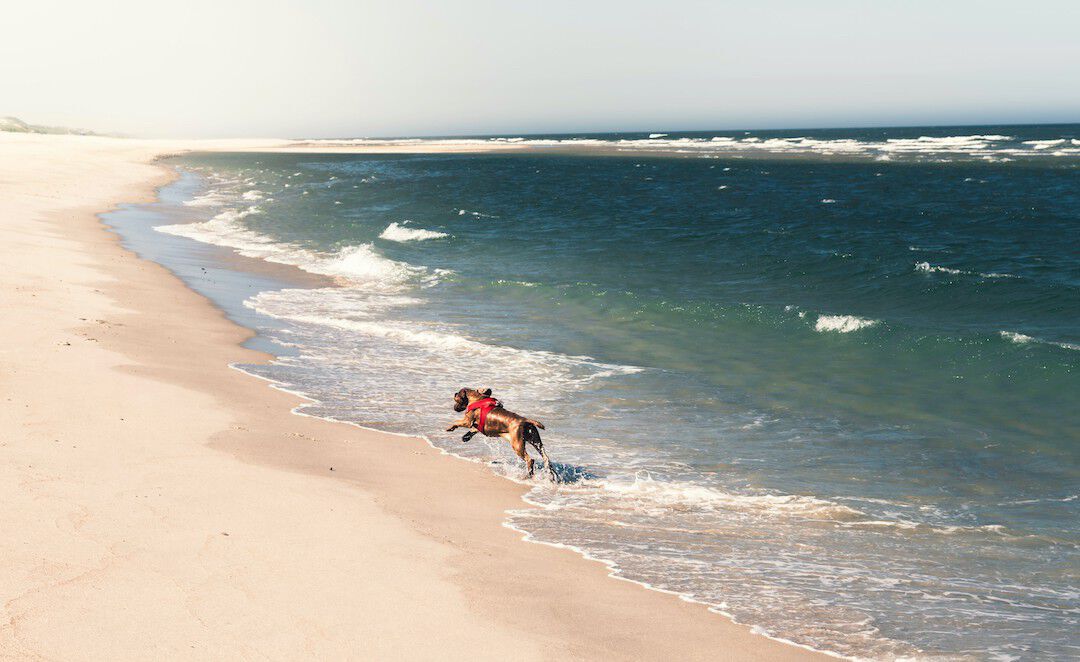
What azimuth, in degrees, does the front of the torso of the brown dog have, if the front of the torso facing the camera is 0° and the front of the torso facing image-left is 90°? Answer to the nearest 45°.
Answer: approximately 90°
